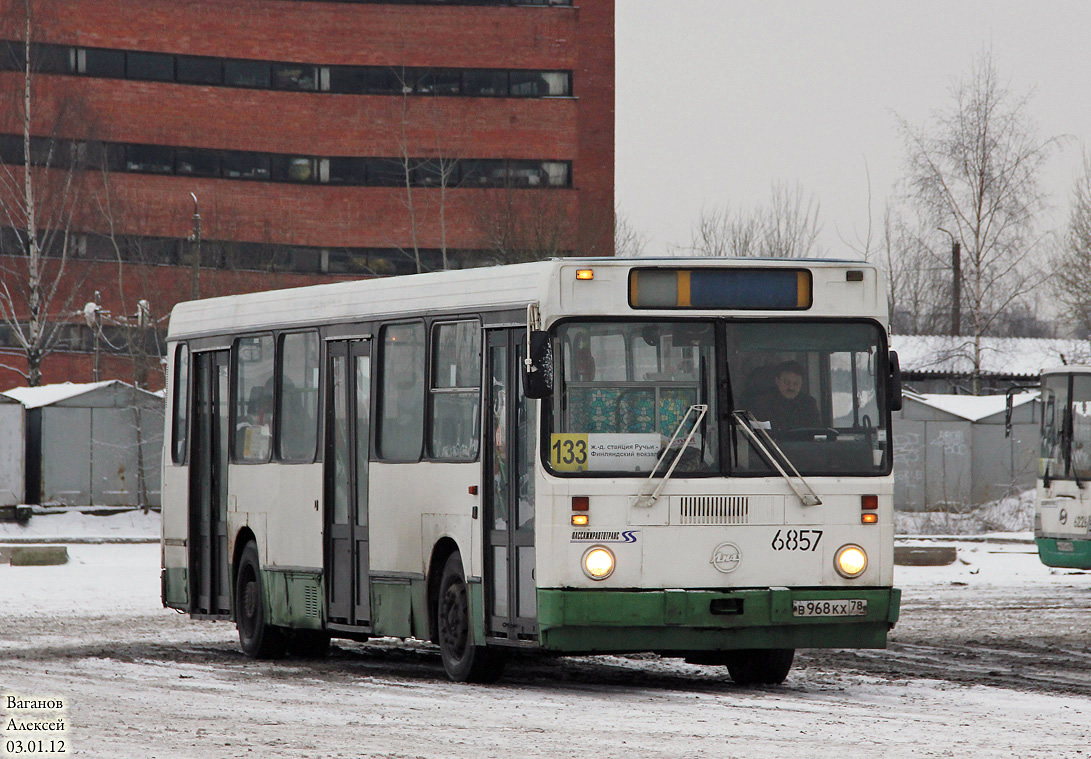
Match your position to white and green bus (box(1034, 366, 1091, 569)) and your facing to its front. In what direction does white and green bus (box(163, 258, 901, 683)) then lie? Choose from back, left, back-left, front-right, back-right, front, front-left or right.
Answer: front

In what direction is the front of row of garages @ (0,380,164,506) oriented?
toward the camera

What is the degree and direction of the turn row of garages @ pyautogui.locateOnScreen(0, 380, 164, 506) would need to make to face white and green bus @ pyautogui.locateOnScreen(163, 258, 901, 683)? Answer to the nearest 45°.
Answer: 0° — it already faces it

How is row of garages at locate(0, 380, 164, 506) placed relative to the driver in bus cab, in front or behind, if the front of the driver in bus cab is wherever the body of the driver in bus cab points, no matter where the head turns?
behind

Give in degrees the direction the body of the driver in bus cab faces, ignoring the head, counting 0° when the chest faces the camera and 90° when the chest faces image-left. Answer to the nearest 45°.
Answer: approximately 0°

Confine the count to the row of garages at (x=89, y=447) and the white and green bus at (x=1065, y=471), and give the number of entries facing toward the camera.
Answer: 2

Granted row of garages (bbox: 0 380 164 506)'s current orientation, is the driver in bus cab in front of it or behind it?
in front

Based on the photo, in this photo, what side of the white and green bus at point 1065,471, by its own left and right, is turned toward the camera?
front

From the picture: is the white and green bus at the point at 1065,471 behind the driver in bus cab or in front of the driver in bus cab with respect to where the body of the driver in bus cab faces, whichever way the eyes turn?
behind
